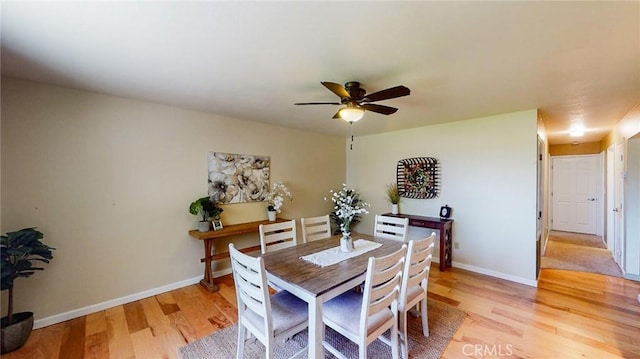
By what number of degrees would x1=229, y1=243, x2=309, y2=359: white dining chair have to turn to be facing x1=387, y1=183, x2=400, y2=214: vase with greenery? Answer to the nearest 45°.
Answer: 0° — it already faces it

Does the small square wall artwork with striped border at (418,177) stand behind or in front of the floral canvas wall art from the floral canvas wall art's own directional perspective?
in front

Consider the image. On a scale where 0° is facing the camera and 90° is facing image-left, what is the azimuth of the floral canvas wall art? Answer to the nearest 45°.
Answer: approximately 315°

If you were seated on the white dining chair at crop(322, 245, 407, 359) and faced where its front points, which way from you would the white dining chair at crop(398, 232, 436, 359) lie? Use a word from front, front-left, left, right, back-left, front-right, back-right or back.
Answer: right

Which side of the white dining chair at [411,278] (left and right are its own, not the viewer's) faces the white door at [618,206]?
right

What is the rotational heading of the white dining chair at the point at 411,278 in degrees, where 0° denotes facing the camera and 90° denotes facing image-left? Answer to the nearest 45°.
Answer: approximately 135°

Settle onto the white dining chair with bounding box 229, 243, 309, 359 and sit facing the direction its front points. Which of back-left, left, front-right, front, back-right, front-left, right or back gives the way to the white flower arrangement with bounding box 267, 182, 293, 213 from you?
front-left

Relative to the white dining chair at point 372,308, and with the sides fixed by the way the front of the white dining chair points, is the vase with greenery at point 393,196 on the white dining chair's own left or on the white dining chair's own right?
on the white dining chair's own right

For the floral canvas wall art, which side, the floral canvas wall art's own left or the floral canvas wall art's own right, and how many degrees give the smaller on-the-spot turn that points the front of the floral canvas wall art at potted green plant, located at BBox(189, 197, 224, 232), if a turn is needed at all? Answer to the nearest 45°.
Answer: approximately 90° to the floral canvas wall art's own right

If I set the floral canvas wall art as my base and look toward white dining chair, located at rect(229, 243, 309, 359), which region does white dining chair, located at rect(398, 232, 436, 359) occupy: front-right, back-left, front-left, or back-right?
front-left

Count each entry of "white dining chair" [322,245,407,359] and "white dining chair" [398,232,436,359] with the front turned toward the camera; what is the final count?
0

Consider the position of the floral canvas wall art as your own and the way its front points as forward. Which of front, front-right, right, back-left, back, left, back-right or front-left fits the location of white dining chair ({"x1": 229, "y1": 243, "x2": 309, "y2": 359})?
front-right

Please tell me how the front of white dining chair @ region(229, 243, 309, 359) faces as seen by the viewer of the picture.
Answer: facing away from the viewer and to the right of the viewer

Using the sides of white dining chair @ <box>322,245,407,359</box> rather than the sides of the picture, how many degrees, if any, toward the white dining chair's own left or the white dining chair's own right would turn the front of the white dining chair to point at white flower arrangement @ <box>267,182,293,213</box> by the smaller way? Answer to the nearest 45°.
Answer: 0° — it already faces it

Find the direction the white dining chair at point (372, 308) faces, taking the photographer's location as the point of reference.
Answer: facing away from the viewer and to the left of the viewer

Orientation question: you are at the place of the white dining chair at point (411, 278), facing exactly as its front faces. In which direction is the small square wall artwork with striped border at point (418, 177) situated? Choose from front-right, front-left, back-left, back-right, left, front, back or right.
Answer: front-right

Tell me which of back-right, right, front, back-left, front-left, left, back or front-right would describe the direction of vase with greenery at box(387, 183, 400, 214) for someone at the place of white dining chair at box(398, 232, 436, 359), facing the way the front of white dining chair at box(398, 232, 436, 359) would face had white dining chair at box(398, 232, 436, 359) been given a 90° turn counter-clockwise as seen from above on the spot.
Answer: back-right
